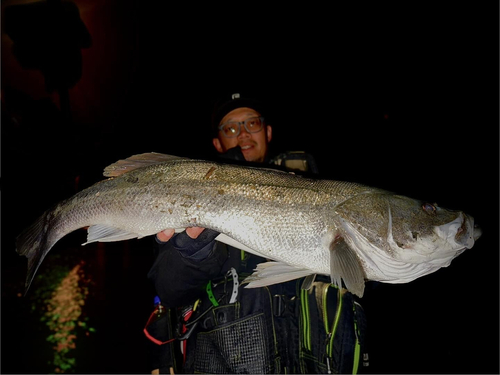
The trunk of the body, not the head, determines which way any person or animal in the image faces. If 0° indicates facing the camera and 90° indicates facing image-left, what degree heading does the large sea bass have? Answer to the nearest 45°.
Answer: approximately 270°
